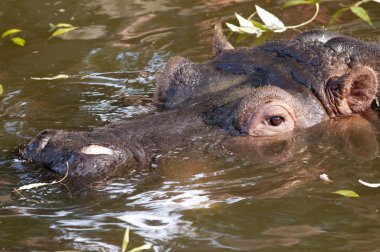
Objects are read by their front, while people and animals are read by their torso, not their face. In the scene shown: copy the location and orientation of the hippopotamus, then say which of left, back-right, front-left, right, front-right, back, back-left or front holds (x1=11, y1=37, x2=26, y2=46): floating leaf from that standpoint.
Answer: right

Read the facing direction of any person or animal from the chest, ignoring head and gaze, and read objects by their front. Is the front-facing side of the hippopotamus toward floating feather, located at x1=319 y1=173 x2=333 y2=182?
no

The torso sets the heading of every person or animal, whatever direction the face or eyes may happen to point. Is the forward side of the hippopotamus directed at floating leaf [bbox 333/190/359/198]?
no

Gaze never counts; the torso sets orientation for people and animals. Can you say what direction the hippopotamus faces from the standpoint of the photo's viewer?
facing the viewer and to the left of the viewer
